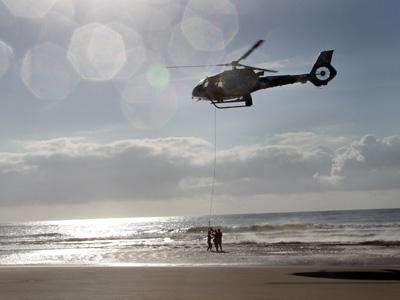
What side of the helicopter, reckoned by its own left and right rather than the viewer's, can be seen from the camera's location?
left
